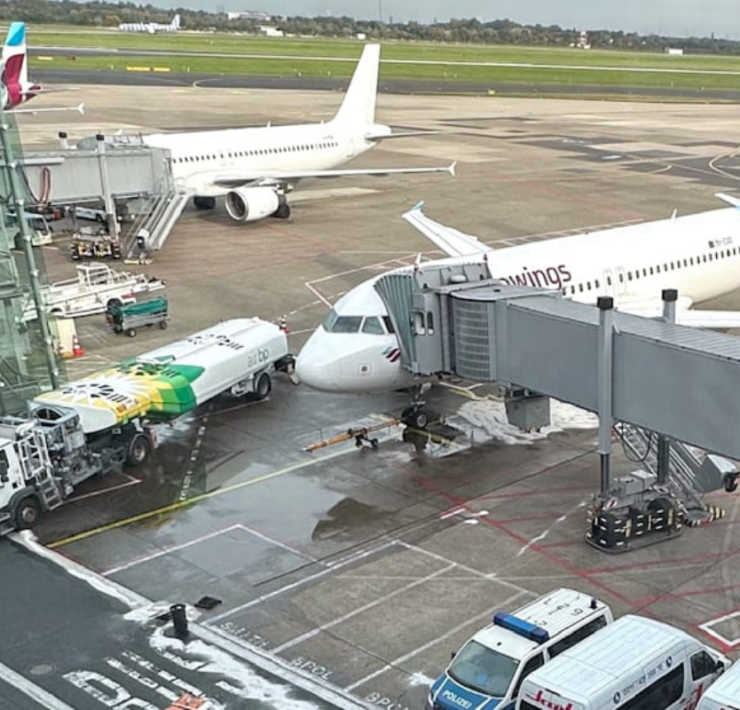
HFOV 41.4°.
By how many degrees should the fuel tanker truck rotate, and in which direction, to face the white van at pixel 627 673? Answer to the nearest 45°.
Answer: approximately 90° to its left

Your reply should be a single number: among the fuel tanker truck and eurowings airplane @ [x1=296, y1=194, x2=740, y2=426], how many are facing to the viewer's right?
0

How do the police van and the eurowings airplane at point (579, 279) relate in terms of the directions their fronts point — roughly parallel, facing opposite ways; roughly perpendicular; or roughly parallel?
roughly parallel

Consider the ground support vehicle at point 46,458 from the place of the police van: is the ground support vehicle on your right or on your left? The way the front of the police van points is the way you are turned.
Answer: on your right

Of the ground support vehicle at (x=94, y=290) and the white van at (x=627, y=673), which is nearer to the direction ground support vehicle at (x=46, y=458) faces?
the white van

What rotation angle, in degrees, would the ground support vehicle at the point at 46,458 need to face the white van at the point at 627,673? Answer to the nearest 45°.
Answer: approximately 90° to its left

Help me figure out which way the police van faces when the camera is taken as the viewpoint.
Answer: facing the viewer and to the left of the viewer

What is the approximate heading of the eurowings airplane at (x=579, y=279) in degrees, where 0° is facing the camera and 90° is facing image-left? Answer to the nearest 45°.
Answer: approximately 45°

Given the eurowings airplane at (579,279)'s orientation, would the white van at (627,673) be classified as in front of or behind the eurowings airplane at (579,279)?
in front

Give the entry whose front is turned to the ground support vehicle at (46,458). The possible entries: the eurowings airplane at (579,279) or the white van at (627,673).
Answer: the eurowings airplane

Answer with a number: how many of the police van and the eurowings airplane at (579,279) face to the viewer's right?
0
